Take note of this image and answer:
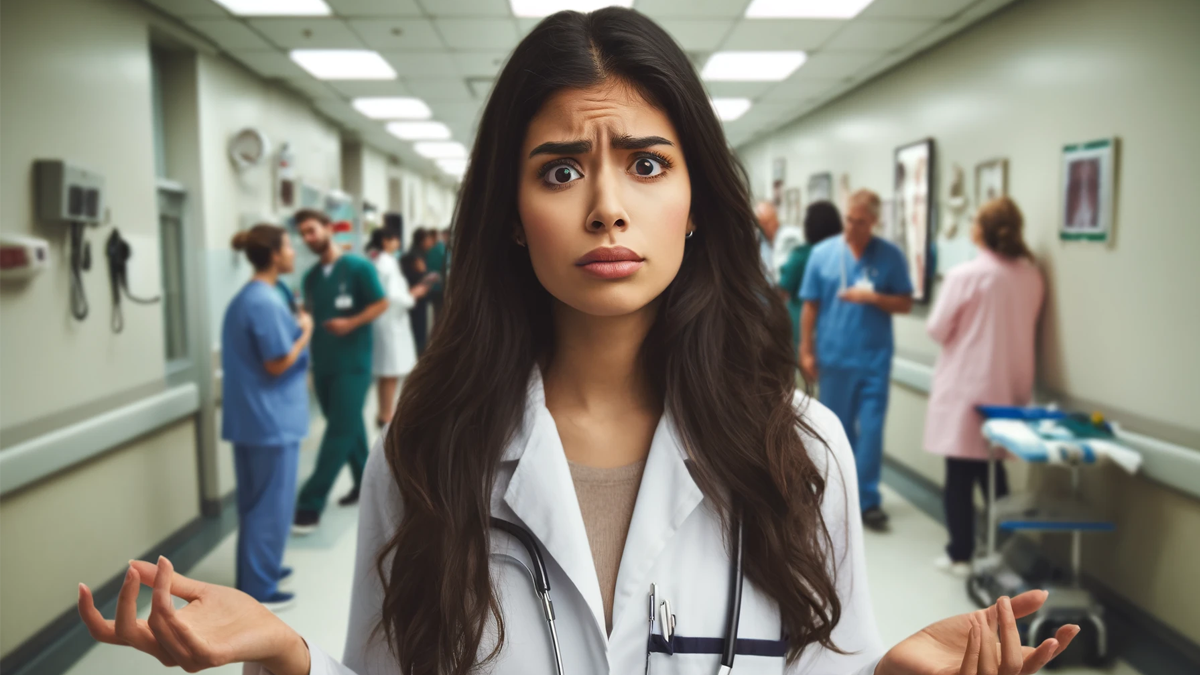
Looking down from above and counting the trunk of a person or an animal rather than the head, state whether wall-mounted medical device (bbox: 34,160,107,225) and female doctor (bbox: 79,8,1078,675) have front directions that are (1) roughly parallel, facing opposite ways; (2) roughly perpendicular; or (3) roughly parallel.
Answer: roughly perpendicular

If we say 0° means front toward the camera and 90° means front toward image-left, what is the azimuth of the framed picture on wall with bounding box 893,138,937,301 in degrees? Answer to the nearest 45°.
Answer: approximately 45°

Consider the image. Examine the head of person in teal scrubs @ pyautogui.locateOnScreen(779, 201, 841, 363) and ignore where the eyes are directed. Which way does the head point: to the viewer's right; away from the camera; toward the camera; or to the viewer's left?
away from the camera

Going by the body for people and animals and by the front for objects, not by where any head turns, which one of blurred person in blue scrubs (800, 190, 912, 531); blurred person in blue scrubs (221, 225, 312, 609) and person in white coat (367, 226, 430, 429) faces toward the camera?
blurred person in blue scrubs (800, 190, 912, 531)

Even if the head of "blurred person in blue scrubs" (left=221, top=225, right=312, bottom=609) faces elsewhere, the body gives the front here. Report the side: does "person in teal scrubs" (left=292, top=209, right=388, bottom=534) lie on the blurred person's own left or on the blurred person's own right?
on the blurred person's own left

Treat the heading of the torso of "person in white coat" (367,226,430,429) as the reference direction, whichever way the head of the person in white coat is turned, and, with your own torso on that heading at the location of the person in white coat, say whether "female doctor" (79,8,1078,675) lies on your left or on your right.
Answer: on your right

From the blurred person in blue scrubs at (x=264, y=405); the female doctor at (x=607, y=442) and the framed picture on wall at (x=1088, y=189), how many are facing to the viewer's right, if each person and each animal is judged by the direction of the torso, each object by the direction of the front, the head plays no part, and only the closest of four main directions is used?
1

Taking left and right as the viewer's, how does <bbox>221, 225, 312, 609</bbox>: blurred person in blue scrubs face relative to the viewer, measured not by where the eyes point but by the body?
facing to the right of the viewer

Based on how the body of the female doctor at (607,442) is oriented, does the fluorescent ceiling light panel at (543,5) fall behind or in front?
behind

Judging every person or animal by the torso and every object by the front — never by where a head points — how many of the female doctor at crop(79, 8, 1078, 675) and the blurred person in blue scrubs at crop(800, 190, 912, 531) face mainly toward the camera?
2

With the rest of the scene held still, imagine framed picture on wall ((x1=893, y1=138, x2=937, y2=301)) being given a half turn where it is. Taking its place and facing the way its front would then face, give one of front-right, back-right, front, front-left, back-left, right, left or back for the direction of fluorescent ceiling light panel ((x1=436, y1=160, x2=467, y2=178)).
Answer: left

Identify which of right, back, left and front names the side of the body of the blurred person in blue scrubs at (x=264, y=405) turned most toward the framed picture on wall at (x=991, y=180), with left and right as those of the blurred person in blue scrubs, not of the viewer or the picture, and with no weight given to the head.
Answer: front
